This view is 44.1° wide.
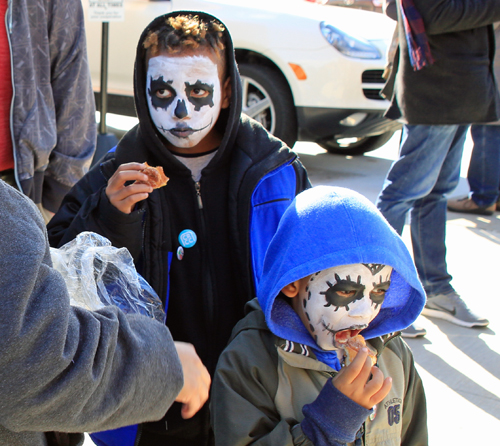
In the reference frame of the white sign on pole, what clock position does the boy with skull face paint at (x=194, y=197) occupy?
The boy with skull face paint is roughly at 12 o'clock from the white sign on pole.

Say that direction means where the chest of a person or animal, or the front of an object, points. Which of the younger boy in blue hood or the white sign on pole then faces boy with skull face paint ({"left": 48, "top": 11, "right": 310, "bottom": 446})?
the white sign on pole

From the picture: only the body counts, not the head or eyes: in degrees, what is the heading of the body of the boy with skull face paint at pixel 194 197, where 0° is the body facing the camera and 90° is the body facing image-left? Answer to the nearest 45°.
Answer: approximately 0°

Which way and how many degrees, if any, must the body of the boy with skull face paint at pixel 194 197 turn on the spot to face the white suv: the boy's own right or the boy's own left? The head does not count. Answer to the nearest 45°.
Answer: approximately 180°

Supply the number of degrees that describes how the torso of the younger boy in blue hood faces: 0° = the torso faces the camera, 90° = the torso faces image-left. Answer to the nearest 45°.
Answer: approximately 315°

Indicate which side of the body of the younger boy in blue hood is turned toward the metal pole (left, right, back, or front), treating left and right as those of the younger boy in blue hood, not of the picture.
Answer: back

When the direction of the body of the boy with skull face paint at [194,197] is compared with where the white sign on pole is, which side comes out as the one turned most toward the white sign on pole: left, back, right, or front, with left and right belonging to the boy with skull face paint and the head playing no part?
back

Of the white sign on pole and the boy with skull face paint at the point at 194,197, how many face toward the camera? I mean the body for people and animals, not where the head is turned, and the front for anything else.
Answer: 2

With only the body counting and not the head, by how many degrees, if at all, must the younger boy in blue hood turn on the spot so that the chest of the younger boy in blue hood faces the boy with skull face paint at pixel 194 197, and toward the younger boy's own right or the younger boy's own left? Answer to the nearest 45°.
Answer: approximately 180°

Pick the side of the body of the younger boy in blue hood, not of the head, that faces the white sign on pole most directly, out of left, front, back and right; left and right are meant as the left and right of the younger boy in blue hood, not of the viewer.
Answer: back
